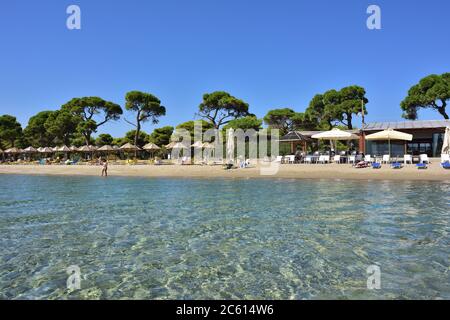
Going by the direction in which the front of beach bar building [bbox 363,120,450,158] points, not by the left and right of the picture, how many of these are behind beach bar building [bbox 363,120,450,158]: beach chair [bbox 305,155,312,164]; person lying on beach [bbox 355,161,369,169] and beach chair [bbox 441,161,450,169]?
0

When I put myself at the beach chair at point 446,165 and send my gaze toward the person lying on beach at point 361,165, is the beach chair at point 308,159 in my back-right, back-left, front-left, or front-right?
front-right

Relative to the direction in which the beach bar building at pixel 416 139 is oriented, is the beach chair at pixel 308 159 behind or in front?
in front

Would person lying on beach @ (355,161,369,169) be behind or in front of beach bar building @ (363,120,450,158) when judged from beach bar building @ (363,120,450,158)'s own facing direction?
in front

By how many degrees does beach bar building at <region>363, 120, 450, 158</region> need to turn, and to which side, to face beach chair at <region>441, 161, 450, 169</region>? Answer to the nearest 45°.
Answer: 0° — it already faces it

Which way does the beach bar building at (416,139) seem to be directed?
toward the camera

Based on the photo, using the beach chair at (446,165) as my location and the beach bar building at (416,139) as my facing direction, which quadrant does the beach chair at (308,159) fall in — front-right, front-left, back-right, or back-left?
front-left

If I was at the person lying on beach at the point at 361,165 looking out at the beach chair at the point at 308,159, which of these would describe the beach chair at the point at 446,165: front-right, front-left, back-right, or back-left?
back-right
